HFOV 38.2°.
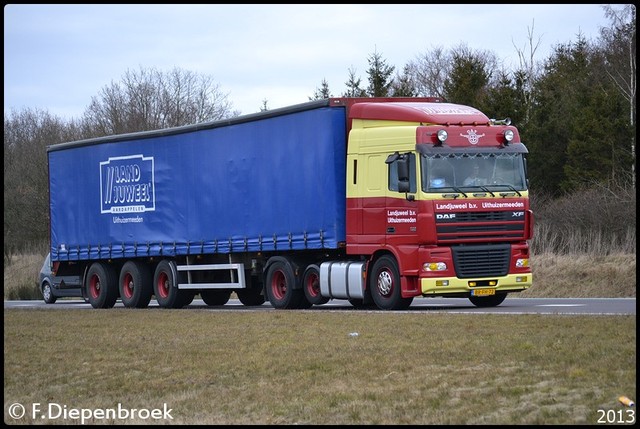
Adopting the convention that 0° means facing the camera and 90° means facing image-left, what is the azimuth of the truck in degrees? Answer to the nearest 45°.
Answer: approximately 315°
